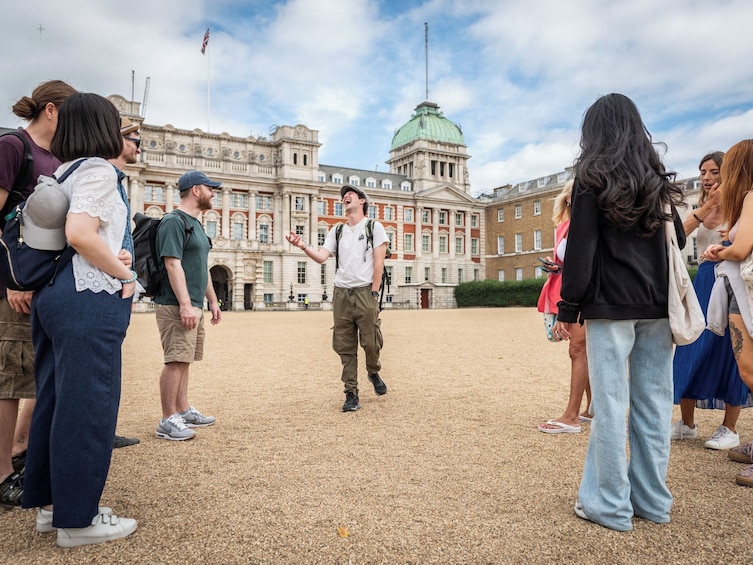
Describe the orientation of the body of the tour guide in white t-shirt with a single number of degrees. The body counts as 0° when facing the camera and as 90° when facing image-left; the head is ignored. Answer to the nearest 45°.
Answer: approximately 0°

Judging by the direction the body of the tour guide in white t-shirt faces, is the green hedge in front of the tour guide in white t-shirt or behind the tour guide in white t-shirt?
behind

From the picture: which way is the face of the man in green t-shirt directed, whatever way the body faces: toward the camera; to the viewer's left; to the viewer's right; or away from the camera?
to the viewer's right

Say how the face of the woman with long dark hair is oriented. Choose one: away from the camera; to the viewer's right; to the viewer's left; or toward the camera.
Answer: away from the camera

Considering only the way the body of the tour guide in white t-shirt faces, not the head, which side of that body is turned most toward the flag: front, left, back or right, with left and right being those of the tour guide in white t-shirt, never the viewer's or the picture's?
back

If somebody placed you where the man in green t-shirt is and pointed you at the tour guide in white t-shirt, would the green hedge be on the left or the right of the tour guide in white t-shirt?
left

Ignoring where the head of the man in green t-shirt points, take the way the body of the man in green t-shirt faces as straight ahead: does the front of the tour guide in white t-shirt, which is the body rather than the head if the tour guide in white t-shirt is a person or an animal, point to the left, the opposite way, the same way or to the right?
to the right

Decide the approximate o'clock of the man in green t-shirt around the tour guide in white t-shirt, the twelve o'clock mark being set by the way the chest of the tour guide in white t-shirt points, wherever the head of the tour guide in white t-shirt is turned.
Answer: The man in green t-shirt is roughly at 2 o'clock from the tour guide in white t-shirt.

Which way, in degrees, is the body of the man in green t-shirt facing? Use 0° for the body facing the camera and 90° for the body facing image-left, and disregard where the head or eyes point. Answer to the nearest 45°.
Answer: approximately 270°

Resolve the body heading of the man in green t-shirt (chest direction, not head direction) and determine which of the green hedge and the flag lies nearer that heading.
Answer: the green hedge
